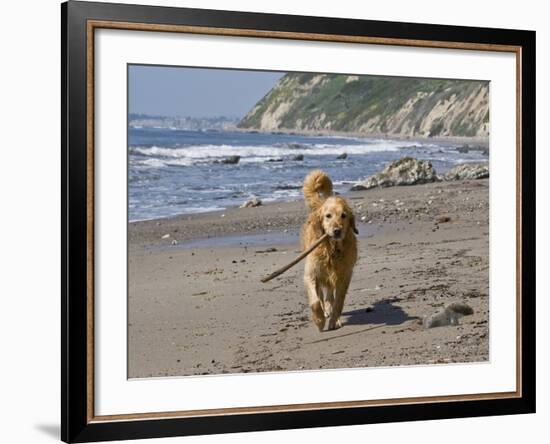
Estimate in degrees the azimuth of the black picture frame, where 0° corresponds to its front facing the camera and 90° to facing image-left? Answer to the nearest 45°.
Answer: approximately 315°
